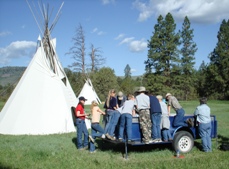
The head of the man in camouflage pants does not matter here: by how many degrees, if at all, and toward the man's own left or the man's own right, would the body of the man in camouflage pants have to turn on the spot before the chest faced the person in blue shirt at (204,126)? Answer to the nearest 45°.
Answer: approximately 90° to the man's own right

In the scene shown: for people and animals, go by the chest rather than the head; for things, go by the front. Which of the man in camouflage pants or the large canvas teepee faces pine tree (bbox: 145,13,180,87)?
the man in camouflage pants

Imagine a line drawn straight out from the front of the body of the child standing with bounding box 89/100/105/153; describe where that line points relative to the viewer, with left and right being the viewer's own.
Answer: facing away from the viewer and to the right of the viewer

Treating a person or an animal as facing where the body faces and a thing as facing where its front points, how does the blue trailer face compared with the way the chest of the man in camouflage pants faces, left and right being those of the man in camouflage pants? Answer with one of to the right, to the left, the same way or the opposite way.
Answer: to the left

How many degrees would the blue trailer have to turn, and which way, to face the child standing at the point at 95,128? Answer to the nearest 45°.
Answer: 0° — it already faces them

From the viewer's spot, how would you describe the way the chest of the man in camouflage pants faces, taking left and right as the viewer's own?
facing away from the viewer

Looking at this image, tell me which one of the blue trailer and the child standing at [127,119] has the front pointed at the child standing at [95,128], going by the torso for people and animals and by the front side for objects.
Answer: the blue trailer

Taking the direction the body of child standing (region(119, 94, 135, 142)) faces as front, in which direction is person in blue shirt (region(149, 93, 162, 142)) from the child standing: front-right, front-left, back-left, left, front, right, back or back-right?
front-right

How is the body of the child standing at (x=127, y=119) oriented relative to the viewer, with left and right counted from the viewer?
facing away from the viewer and to the right of the viewer

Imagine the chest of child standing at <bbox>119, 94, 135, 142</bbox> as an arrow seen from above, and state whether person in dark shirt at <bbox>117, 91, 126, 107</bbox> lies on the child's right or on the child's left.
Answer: on the child's left

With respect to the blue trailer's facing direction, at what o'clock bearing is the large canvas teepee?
The large canvas teepee is roughly at 1 o'clock from the blue trailer.

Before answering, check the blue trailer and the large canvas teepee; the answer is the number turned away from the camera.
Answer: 0

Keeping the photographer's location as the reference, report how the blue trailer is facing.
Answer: facing to the left of the viewer

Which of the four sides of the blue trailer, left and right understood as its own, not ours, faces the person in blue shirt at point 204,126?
back
